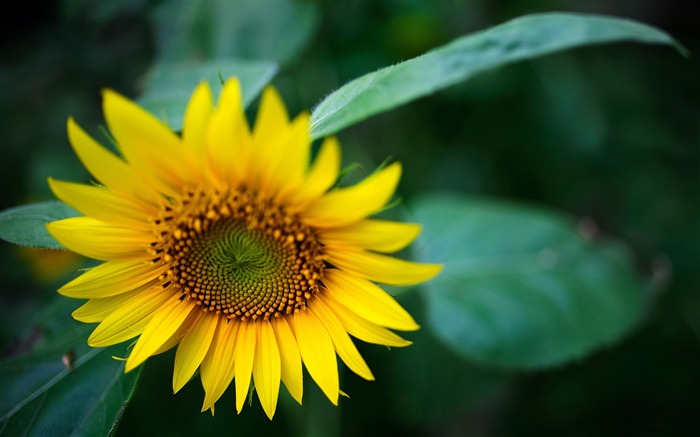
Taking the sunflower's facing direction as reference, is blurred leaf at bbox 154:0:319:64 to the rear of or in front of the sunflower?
to the rear

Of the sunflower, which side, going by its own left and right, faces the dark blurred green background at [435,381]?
back

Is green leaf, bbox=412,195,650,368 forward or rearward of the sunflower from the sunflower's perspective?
rearward

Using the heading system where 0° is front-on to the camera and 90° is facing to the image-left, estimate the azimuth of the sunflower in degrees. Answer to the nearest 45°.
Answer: approximately 0°
